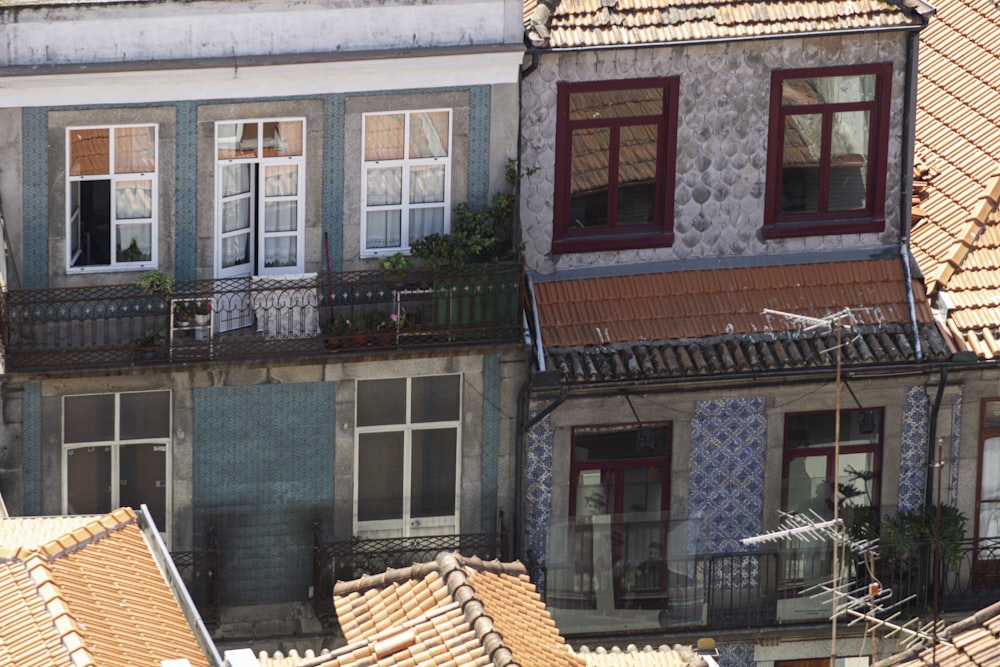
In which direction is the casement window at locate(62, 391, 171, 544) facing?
toward the camera

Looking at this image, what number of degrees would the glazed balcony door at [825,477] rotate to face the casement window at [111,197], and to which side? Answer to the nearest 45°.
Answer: approximately 45° to its right

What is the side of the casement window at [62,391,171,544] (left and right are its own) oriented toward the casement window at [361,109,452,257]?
left

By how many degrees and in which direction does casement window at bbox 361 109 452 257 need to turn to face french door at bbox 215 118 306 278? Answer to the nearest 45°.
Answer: approximately 90° to its right

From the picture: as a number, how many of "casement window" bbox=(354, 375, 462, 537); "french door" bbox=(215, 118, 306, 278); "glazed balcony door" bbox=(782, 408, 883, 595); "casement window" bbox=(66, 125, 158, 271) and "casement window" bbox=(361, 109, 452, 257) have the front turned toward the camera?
5

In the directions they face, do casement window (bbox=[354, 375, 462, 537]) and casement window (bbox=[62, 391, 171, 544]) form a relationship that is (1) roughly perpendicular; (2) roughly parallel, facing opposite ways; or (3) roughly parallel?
roughly parallel

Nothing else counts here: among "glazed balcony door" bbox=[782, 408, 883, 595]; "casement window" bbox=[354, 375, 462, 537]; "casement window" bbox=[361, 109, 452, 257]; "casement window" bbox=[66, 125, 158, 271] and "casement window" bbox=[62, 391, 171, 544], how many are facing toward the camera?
5

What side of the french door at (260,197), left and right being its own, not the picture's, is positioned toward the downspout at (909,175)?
left

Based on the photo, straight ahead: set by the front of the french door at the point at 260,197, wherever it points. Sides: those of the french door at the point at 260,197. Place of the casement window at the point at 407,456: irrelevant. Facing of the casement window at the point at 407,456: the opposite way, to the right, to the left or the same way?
the same way

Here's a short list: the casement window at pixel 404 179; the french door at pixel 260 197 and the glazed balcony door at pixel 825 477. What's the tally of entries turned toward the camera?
3

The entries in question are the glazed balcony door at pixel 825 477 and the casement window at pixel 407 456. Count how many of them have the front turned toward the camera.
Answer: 2

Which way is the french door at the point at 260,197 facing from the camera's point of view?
toward the camera

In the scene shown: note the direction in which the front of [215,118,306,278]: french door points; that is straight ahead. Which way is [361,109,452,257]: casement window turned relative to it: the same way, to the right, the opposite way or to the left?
the same way
